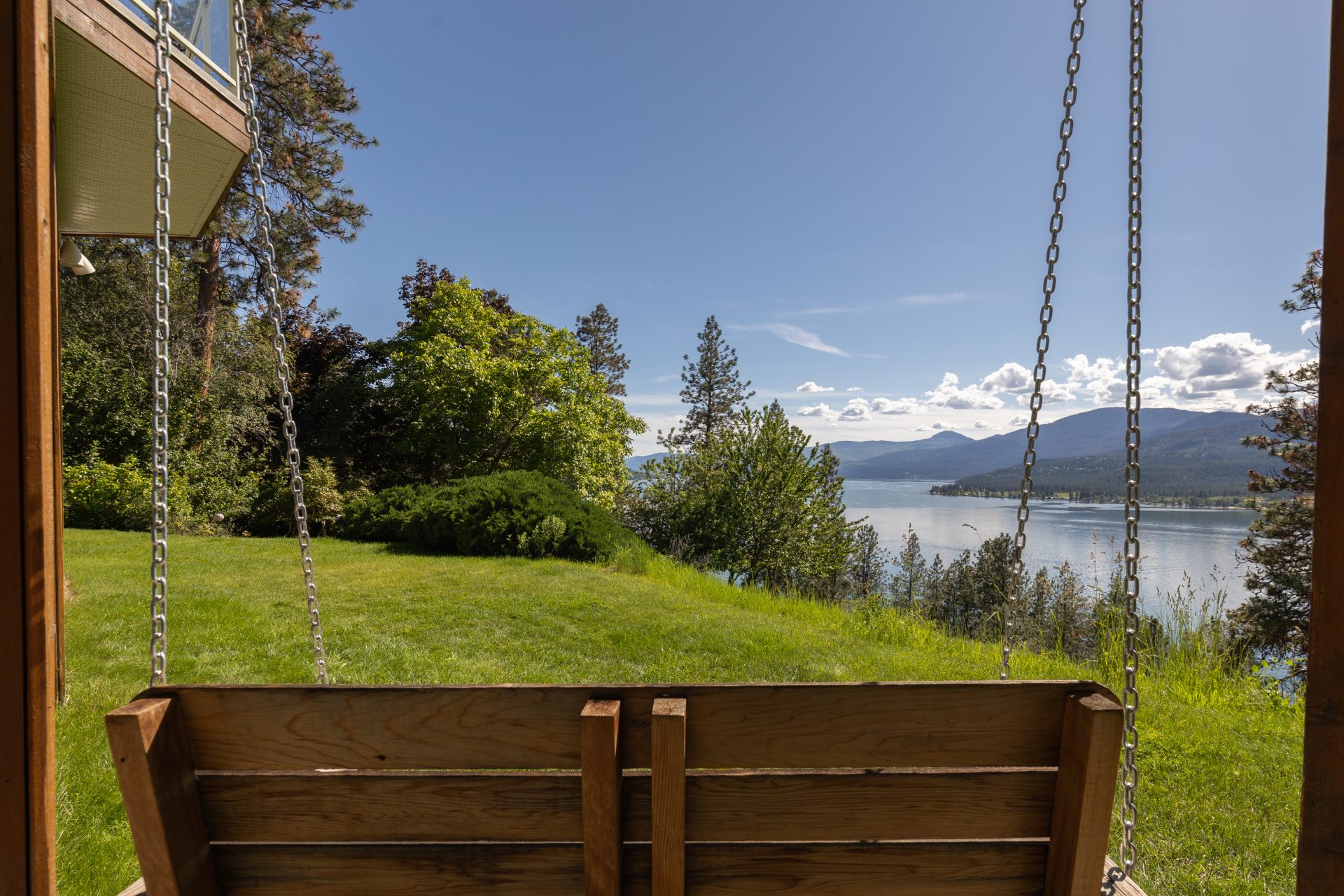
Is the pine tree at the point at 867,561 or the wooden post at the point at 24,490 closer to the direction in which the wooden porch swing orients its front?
the pine tree

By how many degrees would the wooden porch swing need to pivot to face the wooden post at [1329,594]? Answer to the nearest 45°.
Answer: approximately 90° to its right

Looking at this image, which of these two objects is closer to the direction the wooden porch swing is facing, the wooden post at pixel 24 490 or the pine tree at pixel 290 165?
the pine tree

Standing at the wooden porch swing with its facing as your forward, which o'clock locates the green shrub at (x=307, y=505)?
The green shrub is roughly at 11 o'clock from the wooden porch swing.

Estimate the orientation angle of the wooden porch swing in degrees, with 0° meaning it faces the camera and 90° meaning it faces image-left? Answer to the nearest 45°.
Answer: approximately 180°

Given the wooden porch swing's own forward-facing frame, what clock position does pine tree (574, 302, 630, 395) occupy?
The pine tree is roughly at 12 o'clock from the wooden porch swing.

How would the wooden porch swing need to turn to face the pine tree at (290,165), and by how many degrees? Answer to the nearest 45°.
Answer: approximately 45° to its left

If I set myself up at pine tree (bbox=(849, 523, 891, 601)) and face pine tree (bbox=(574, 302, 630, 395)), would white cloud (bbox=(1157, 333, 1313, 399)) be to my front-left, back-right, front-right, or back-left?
back-right

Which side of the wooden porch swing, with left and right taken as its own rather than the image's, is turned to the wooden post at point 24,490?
left

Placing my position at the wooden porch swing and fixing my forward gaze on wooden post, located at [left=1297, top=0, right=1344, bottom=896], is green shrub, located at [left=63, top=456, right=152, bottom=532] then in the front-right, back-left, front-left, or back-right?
back-left

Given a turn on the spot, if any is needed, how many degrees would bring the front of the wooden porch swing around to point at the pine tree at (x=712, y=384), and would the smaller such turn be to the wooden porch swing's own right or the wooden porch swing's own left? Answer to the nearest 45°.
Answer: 0° — it already faces it
